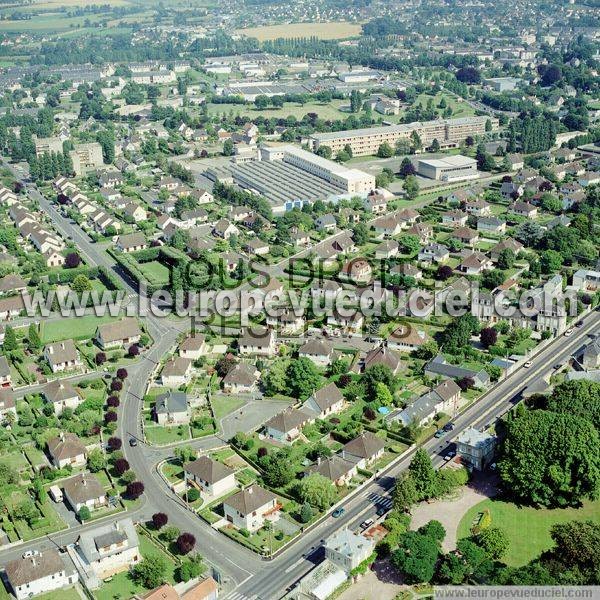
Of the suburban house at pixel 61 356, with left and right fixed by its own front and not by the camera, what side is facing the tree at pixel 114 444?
front

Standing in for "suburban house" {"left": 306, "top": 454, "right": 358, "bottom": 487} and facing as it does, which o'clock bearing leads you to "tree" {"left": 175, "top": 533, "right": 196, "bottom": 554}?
The tree is roughly at 3 o'clock from the suburban house.

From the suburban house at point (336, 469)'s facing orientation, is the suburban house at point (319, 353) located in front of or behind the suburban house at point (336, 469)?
behind

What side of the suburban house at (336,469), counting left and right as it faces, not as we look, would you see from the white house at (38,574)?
right

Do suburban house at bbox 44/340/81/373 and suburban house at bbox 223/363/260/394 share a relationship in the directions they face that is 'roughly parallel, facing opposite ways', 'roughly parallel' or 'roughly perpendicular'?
roughly parallel

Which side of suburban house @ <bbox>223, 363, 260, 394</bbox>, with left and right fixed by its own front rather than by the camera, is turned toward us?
front

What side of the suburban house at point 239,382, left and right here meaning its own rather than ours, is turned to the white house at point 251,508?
front

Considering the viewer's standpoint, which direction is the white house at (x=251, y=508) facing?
facing the viewer and to the right of the viewer

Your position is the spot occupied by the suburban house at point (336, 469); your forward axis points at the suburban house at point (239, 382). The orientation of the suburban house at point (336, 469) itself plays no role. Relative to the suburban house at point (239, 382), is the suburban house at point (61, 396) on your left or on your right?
left

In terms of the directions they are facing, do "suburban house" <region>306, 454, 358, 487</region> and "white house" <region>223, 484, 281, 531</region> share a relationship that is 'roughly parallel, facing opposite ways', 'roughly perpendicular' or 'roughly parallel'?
roughly parallel

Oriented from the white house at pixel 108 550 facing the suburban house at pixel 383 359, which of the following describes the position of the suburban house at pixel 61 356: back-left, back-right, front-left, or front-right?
front-left

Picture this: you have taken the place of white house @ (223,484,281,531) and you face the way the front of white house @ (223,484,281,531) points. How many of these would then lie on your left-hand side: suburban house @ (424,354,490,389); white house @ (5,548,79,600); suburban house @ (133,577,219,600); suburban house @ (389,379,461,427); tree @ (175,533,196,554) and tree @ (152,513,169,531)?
2

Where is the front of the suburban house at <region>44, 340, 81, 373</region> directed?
toward the camera
